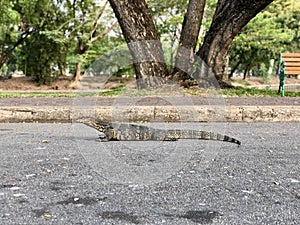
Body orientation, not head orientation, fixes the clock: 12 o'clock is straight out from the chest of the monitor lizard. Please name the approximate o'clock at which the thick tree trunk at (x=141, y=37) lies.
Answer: The thick tree trunk is roughly at 3 o'clock from the monitor lizard.

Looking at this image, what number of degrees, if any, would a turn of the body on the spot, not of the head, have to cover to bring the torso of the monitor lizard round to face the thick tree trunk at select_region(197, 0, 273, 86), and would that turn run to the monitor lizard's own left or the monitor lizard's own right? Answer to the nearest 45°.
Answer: approximately 90° to the monitor lizard's own right

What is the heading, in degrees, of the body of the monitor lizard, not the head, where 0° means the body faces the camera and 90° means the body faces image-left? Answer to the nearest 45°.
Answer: approximately 90°

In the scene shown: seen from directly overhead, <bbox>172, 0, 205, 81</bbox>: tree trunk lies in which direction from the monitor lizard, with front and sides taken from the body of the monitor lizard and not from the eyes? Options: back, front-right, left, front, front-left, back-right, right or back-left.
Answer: right

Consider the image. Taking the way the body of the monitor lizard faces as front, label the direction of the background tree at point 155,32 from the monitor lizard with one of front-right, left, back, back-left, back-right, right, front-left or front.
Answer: right
